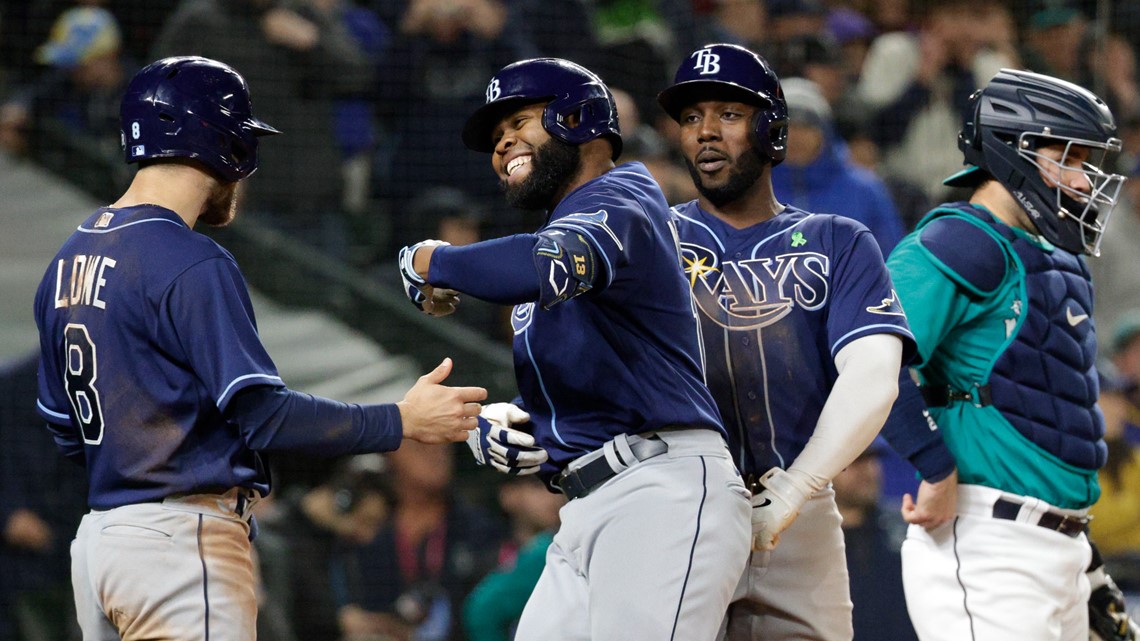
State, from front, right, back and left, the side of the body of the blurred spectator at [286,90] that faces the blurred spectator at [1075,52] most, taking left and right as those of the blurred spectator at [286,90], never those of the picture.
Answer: left

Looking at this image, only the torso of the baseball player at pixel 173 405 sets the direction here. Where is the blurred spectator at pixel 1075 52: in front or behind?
in front

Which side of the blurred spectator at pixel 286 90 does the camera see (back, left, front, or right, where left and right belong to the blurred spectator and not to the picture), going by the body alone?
front

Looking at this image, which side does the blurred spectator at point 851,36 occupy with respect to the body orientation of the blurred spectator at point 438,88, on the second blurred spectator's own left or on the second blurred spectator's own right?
on the second blurred spectator's own left

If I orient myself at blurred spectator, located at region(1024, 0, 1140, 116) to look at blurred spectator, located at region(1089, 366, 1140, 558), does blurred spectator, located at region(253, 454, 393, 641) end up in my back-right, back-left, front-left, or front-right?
front-right

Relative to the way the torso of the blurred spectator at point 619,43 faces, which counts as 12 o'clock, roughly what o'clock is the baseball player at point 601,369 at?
The baseball player is roughly at 12 o'clock from the blurred spectator.

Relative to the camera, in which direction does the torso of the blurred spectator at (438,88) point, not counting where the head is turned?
toward the camera

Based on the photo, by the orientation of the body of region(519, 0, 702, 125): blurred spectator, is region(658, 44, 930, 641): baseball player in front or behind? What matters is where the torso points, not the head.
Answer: in front

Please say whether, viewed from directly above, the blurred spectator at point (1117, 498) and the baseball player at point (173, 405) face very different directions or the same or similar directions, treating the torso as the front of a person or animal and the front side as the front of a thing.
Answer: very different directions

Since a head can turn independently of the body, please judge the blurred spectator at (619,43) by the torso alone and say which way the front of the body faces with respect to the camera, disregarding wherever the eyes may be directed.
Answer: toward the camera

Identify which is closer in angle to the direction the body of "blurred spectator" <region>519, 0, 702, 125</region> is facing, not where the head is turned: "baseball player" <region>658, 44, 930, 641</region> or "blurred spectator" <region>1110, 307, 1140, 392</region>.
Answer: the baseball player

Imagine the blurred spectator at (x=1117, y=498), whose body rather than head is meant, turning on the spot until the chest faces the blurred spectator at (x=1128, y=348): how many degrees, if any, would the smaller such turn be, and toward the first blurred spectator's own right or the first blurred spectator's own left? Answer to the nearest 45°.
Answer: approximately 180°

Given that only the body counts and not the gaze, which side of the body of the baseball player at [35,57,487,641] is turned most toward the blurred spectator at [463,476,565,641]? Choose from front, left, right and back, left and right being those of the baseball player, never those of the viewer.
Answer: front
